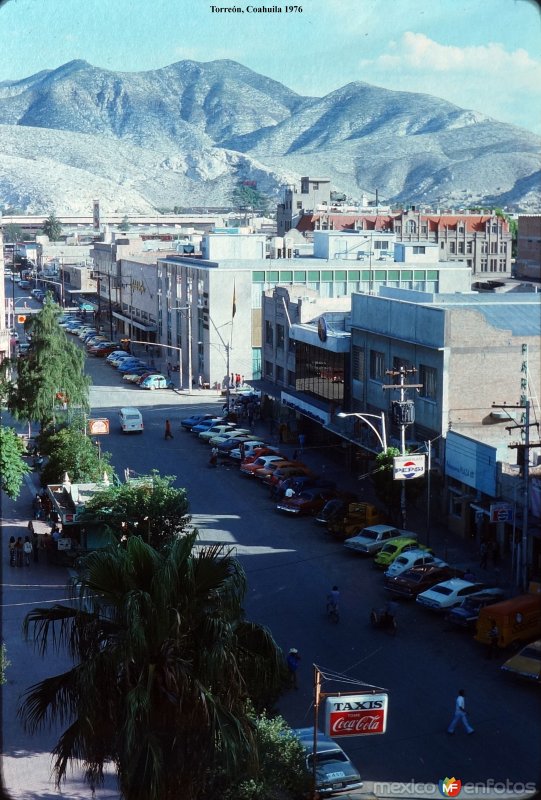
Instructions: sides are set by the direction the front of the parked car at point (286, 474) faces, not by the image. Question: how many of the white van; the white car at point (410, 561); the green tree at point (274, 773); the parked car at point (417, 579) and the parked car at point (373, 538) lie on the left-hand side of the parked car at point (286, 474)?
1

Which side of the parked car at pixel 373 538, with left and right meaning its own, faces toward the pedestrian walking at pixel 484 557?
right

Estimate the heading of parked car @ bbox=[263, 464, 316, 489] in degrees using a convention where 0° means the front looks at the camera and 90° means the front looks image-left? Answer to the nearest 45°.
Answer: approximately 225°

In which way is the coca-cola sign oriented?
toward the camera

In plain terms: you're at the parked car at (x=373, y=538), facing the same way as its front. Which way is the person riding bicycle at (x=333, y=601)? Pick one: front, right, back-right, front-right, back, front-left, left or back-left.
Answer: back-right

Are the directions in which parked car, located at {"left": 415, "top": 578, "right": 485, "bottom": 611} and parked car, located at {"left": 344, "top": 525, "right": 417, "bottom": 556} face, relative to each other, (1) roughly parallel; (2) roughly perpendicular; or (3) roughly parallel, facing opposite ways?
roughly parallel

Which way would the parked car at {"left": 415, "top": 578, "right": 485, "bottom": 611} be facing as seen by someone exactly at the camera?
facing away from the viewer and to the right of the viewer

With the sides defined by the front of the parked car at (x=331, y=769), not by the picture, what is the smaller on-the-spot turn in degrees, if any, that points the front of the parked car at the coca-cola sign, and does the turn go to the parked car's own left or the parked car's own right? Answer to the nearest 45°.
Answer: approximately 135° to the parked car's own left

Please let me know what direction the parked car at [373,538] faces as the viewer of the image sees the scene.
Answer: facing away from the viewer and to the right of the viewer
